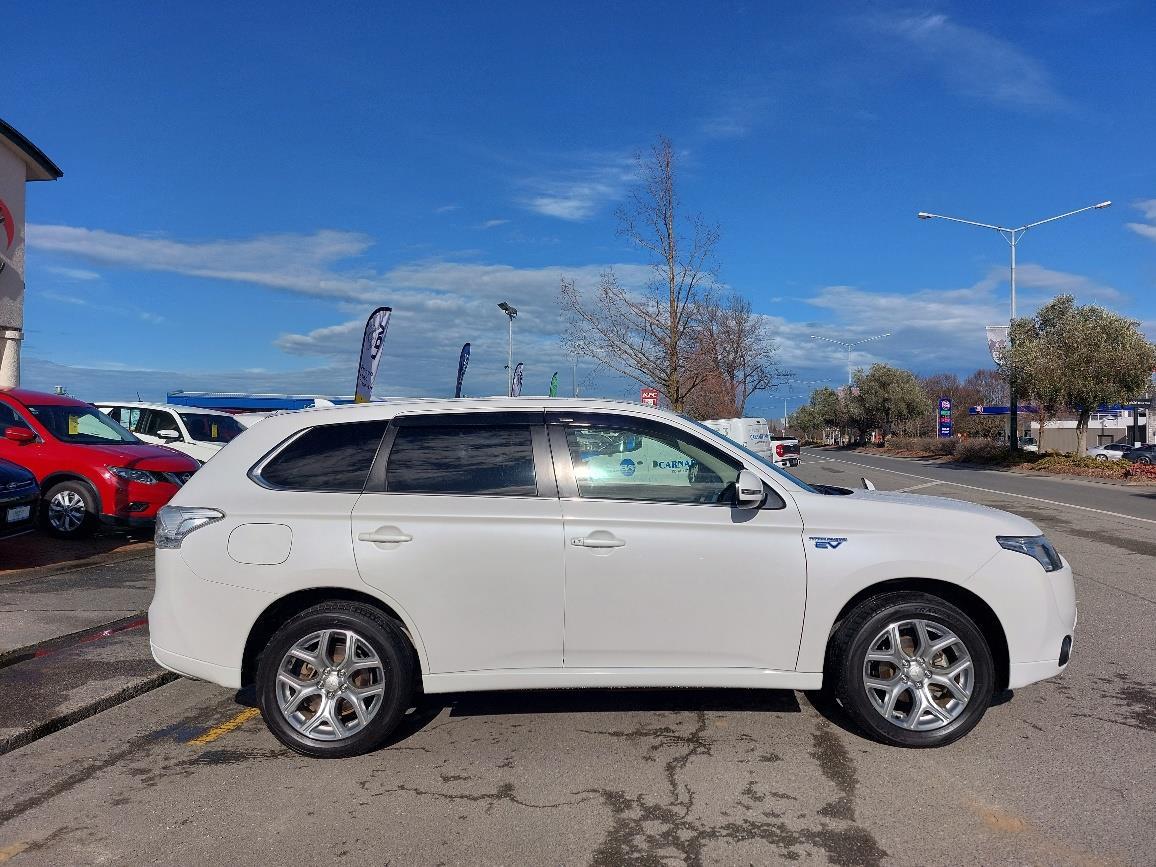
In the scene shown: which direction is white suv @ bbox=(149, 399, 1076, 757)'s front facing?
to the viewer's right

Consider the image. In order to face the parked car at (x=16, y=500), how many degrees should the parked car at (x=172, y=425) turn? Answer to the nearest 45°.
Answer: approximately 45° to its right

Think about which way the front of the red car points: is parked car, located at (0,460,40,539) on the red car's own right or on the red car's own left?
on the red car's own right

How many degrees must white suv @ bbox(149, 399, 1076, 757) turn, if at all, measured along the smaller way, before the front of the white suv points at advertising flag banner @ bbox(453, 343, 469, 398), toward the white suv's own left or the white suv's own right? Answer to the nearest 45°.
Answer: approximately 90° to the white suv's own left

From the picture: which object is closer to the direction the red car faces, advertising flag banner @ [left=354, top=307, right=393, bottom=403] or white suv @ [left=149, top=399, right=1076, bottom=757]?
the white suv

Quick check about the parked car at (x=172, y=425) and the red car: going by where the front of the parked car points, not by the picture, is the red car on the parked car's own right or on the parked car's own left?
on the parked car's own right

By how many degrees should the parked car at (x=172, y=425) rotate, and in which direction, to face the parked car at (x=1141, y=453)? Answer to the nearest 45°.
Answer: approximately 45° to its left

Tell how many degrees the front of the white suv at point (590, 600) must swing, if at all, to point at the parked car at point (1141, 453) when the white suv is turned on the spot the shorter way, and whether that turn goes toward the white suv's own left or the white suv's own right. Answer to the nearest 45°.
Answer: approximately 45° to the white suv's own left

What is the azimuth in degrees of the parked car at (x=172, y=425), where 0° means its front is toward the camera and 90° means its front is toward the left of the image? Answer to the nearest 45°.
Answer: approximately 315°
